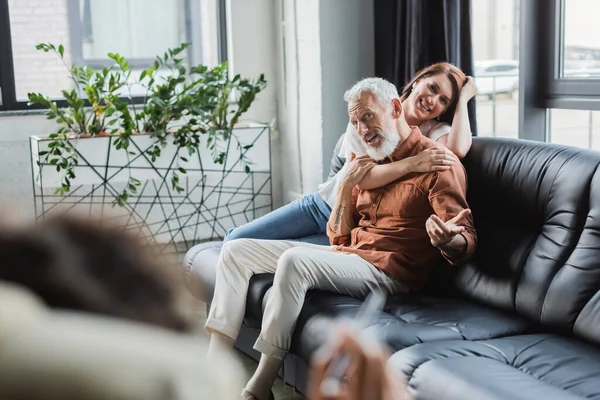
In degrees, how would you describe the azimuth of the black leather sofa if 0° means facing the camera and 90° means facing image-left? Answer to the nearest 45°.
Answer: approximately 45°

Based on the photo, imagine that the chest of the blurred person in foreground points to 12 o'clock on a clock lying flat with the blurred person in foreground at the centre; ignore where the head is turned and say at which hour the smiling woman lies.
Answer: The smiling woman is roughly at 11 o'clock from the blurred person in foreground.

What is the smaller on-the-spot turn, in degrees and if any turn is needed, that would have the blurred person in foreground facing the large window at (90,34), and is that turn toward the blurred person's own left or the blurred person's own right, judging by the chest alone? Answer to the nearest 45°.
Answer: approximately 45° to the blurred person's own left

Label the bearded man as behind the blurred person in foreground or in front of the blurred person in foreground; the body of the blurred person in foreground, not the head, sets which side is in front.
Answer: in front

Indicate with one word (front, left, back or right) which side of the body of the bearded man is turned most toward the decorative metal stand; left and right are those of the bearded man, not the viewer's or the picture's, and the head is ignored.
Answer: right

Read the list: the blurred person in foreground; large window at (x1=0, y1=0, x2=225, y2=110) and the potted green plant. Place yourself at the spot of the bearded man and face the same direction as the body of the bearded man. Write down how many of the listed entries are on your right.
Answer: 2

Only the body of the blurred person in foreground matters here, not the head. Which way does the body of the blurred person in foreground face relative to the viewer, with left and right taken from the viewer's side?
facing away from the viewer and to the right of the viewer

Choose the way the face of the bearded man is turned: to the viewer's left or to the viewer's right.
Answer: to the viewer's left

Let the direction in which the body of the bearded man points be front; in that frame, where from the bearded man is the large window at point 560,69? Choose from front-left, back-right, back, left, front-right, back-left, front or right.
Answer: back

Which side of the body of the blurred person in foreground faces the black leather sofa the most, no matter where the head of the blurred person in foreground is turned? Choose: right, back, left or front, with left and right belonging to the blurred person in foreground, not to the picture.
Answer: front

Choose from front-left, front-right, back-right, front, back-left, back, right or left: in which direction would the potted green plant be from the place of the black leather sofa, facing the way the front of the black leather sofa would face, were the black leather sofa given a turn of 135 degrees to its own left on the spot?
back-left

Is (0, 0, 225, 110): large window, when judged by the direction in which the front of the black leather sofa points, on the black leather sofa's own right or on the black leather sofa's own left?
on the black leather sofa's own right

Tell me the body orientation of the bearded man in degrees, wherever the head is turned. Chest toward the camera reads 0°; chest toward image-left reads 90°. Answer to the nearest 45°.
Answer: approximately 45°

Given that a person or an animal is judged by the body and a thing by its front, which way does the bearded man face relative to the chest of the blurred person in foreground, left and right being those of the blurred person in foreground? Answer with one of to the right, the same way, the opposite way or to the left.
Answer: the opposite way

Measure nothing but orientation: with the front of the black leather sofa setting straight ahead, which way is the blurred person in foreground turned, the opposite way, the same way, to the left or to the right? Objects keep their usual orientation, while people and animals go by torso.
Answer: the opposite way

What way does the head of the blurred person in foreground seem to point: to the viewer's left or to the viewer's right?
to the viewer's right
